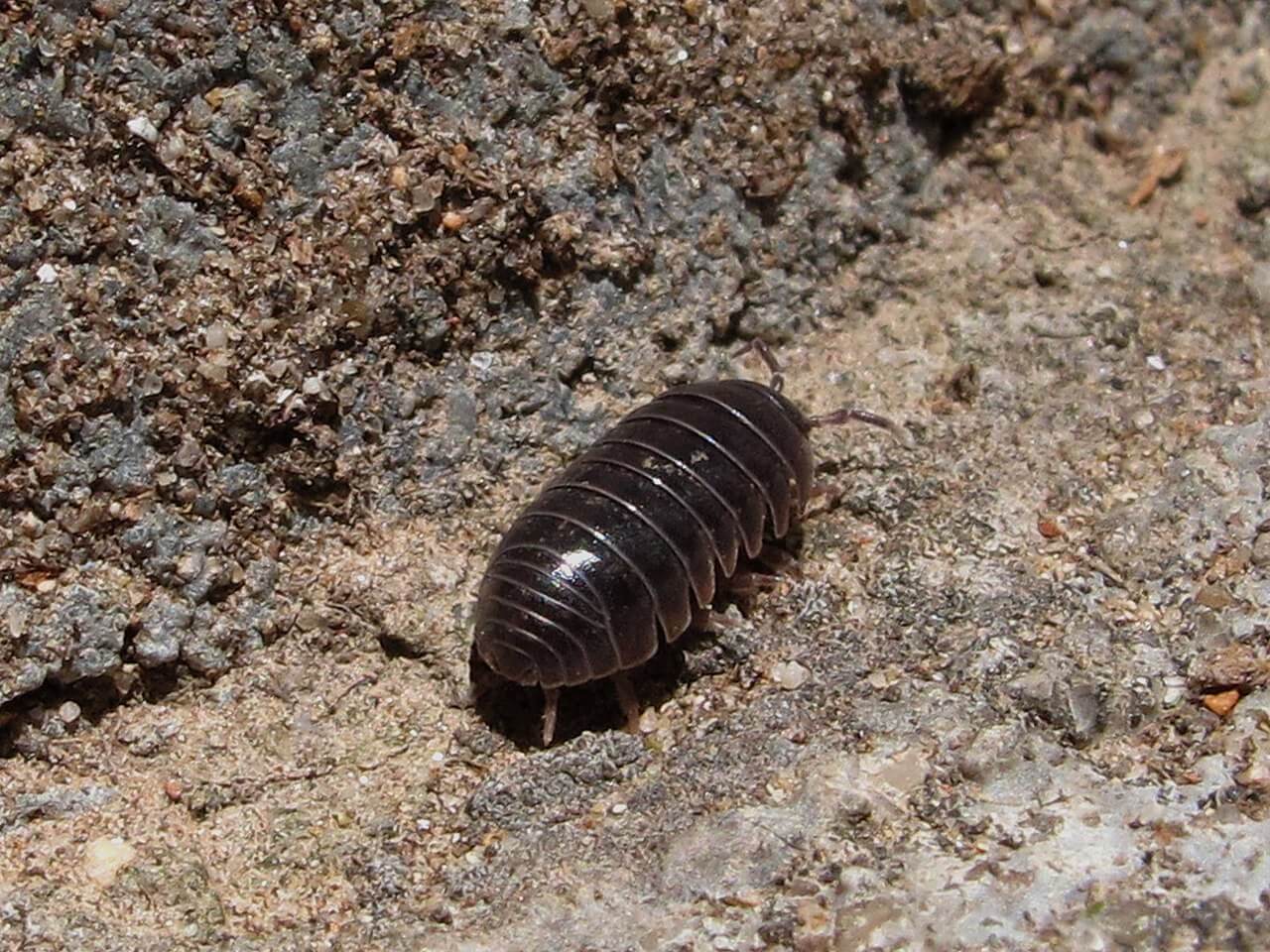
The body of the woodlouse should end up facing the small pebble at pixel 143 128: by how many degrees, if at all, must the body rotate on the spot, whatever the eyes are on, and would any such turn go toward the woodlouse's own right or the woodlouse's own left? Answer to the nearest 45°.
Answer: approximately 135° to the woodlouse's own left

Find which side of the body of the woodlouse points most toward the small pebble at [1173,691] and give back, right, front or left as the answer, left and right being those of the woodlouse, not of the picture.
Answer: right

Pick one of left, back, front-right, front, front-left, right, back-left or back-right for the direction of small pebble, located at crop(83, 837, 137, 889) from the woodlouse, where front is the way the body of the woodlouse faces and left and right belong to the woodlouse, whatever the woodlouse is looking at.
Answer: back

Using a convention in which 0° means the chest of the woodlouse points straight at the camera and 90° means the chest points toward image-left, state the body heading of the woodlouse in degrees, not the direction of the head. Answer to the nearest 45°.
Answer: approximately 225°

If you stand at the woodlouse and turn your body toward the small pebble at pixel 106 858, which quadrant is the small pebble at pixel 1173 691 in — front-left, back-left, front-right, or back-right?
back-left

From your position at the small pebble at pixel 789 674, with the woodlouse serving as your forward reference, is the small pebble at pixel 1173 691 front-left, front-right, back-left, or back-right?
back-right
